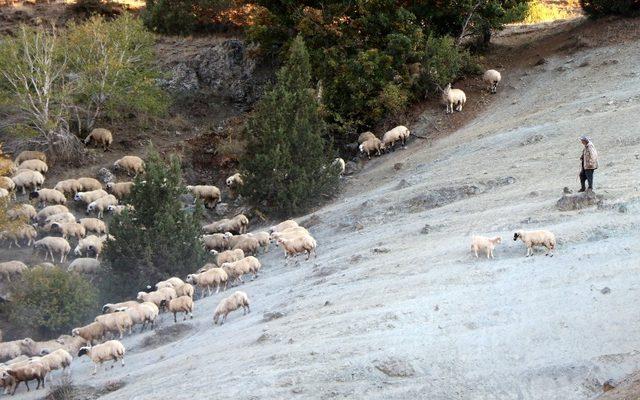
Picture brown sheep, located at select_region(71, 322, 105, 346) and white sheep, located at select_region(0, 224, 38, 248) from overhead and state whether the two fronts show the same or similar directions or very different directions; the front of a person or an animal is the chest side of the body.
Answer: same or similar directions

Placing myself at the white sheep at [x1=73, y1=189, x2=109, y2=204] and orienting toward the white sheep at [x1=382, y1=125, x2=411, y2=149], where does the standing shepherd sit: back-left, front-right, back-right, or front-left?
front-right

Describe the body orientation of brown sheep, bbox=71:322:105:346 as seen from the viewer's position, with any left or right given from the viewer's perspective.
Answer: facing to the left of the viewer

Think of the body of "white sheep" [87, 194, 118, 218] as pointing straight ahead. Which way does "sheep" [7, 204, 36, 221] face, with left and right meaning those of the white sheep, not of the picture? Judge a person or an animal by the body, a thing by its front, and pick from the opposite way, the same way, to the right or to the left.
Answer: the same way

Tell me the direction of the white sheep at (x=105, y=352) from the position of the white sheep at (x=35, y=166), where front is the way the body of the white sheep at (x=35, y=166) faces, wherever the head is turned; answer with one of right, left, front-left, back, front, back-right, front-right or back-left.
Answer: left

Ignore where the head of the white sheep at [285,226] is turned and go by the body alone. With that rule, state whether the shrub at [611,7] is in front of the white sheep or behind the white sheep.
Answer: behind

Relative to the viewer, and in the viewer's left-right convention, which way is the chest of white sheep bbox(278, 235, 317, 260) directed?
facing to the left of the viewer

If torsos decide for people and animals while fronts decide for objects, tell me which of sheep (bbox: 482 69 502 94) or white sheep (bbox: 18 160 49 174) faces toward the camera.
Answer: the sheep (bbox: 482 69 502 94)

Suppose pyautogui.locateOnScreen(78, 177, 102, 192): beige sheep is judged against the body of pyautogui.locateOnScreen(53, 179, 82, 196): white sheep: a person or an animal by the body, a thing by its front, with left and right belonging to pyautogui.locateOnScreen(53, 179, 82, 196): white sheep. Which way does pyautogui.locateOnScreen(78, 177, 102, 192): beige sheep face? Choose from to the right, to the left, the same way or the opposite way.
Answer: the same way

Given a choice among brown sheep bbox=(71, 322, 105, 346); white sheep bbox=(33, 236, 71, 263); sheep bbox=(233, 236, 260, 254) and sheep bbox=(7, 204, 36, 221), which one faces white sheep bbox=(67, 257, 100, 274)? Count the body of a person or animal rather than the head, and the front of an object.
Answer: sheep bbox=(233, 236, 260, 254)

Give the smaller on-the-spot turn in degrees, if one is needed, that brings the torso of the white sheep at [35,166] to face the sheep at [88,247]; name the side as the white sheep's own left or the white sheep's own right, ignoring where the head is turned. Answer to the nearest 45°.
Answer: approximately 90° to the white sheep's own left

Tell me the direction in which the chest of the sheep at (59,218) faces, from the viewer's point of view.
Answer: to the viewer's left

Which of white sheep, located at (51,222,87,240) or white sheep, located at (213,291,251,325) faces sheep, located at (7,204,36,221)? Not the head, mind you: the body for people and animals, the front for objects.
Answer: white sheep, located at (51,222,87,240)

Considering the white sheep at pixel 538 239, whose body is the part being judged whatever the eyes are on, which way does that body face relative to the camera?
to the viewer's left

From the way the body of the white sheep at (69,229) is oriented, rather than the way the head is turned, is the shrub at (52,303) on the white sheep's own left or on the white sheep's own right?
on the white sheep's own left
